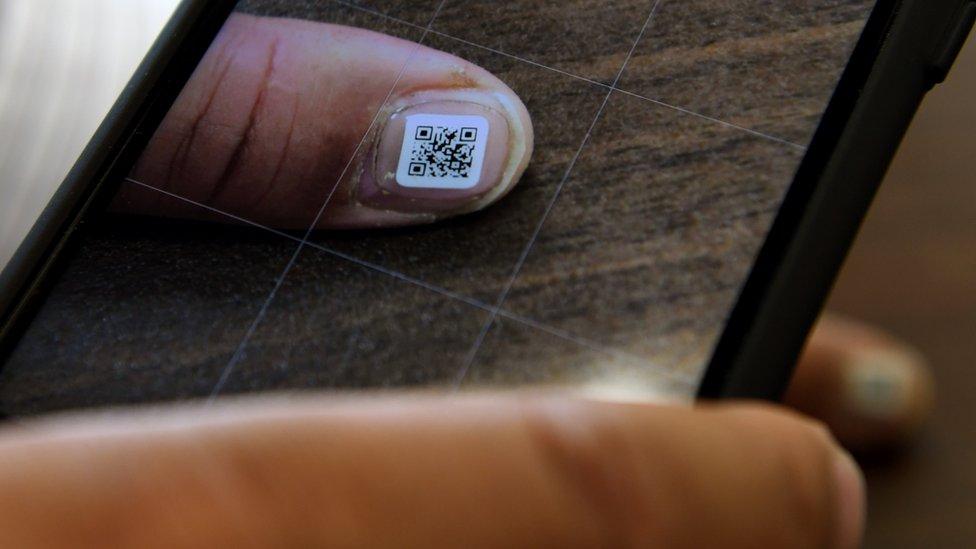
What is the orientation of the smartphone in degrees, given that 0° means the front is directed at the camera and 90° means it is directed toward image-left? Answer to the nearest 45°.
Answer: approximately 0°
